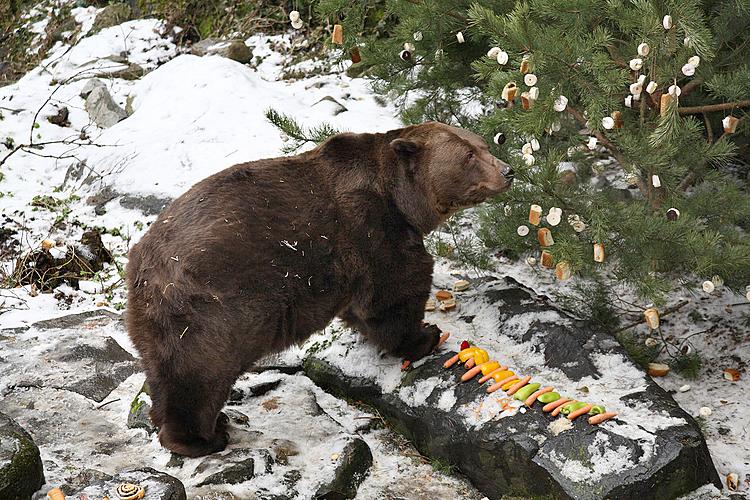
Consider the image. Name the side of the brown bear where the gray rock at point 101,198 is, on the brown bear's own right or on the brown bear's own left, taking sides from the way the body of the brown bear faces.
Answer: on the brown bear's own left

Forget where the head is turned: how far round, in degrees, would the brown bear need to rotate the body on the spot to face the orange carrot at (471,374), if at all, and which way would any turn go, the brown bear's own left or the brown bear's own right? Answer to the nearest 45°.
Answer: approximately 45° to the brown bear's own right

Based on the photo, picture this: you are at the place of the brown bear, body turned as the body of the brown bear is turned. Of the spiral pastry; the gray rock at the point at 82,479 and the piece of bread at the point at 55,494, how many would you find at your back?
3

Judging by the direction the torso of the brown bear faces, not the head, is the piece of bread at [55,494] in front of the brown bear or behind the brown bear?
behind

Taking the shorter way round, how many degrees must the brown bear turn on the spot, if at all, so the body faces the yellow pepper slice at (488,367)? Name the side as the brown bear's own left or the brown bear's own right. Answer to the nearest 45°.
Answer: approximately 45° to the brown bear's own right

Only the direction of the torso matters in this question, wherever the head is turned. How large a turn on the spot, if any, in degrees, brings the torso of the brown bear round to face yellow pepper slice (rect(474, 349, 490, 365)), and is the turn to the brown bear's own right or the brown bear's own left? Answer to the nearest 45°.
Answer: approximately 45° to the brown bear's own right

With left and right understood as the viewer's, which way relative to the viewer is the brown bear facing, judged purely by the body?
facing away from the viewer and to the right of the viewer
